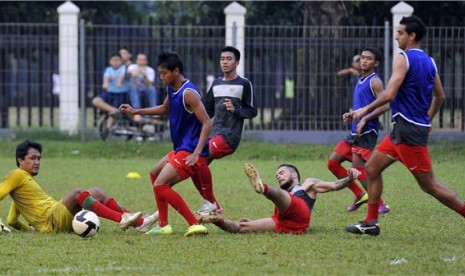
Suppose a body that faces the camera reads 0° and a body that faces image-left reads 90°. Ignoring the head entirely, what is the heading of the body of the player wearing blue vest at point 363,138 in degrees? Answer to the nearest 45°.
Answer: approximately 45°

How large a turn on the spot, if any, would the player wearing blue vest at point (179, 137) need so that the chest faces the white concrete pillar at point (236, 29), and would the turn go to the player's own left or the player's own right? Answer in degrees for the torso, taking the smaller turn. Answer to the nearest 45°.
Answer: approximately 90° to the player's own right

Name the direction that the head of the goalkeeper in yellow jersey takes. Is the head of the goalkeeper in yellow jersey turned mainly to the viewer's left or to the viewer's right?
to the viewer's right

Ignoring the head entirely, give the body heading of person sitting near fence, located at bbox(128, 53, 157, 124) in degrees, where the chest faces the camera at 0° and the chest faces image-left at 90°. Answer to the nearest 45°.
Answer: approximately 0°

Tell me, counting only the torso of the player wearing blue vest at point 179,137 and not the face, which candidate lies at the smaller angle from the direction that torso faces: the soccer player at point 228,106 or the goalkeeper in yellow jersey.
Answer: the goalkeeper in yellow jersey

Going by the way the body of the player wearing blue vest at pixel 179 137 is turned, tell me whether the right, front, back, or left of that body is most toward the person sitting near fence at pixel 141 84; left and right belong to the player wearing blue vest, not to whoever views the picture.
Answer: right

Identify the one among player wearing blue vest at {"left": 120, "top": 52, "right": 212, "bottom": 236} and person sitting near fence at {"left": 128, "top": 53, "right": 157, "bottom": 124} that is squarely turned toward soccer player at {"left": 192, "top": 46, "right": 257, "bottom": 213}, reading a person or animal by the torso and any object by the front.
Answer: the person sitting near fence

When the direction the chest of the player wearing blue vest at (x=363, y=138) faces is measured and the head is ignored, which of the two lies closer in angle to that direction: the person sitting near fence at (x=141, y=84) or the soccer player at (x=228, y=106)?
the soccer player

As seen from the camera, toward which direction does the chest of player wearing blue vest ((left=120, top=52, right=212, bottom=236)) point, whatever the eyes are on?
to the viewer's left

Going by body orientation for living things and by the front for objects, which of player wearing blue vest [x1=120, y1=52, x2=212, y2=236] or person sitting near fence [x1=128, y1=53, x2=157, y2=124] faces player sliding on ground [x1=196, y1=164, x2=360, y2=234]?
the person sitting near fence

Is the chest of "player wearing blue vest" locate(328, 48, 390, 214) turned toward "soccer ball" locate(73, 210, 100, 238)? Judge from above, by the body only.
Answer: yes

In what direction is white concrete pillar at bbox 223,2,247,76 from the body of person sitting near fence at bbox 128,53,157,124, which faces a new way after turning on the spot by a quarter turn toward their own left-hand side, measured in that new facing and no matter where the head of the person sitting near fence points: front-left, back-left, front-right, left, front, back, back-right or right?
front

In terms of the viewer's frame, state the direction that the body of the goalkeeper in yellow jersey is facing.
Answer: to the viewer's right
